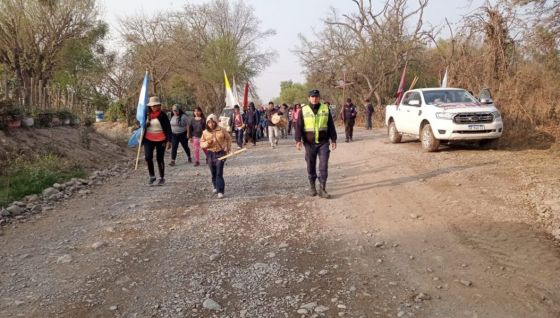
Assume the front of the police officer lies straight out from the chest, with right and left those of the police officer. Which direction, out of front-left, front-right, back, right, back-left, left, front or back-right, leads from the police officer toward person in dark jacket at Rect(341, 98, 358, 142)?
back

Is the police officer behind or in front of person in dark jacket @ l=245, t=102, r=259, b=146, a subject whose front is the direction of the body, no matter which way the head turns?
in front

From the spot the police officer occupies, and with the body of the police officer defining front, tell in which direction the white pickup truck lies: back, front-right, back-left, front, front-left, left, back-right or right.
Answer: back-left

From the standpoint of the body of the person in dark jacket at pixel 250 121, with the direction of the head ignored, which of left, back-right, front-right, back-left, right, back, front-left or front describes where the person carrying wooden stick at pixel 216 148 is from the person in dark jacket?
front

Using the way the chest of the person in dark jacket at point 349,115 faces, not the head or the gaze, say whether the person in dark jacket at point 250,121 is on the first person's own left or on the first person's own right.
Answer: on the first person's own right

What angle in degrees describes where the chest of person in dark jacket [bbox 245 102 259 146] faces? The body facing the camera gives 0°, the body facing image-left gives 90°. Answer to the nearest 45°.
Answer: approximately 0°

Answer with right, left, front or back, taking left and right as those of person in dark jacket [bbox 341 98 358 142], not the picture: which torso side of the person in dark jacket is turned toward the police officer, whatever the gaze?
front

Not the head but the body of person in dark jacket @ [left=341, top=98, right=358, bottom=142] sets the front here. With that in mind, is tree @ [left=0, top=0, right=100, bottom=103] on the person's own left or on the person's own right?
on the person's own right

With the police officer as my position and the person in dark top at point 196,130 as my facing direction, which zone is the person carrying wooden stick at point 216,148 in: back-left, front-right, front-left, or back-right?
front-left

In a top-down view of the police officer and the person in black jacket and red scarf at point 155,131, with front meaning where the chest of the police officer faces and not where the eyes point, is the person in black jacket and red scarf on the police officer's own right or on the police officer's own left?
on the police officer's own right

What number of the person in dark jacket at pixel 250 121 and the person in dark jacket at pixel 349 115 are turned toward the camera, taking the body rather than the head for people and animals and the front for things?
2

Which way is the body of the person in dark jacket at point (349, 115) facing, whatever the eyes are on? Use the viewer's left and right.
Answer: facing the viewer

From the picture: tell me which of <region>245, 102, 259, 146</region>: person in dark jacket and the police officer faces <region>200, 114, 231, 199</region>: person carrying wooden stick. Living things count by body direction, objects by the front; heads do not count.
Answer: the person in dark jacket

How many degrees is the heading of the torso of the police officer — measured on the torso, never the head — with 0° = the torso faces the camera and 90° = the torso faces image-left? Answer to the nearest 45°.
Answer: approximately 0°

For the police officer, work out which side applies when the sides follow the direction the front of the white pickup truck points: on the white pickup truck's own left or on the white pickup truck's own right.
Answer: on the white pickup truck's own right

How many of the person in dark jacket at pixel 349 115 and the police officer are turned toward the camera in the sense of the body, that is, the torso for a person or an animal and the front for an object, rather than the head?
2

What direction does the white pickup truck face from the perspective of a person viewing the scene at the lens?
facing the viewer and to the right of the viewer
